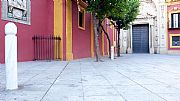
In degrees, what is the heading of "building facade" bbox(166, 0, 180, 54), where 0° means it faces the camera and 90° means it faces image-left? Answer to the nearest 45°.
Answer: approximately 0°

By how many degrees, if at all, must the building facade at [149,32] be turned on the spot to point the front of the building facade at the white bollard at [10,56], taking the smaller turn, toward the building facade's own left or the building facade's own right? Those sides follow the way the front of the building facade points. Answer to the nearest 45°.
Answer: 0° — it already faces it

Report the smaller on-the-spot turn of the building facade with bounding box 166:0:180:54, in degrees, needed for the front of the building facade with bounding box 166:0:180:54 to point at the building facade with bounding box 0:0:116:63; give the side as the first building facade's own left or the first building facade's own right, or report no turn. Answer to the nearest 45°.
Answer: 0° — it already faces it

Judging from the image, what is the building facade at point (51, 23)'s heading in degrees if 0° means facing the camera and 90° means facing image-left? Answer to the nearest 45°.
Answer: approximately 315°

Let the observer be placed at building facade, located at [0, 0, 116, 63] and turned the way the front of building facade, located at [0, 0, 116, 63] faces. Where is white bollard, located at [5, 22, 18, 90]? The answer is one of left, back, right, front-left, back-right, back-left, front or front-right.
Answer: front-right

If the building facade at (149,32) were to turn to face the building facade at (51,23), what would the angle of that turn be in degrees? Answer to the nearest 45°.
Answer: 0° — it already faces it

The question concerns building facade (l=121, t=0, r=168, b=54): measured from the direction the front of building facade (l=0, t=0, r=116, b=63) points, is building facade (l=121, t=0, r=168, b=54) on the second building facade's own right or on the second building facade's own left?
on the second building facade's own left

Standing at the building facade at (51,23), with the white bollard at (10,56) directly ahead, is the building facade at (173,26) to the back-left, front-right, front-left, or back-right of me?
back-left

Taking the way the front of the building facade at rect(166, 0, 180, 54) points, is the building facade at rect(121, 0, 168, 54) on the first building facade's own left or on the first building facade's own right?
on the first building facade's own right
